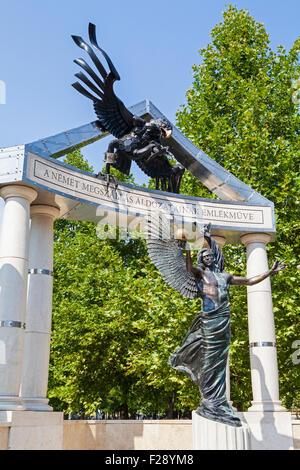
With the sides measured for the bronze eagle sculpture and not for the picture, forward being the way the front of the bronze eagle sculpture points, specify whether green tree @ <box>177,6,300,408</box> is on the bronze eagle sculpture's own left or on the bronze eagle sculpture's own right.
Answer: on the bronze eagle sculpture's own left

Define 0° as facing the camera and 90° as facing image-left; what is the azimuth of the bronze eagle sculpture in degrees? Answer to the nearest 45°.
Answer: approximately 315°

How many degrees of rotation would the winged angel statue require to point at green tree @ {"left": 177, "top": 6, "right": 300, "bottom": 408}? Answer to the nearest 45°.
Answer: approximately 135° to its left
